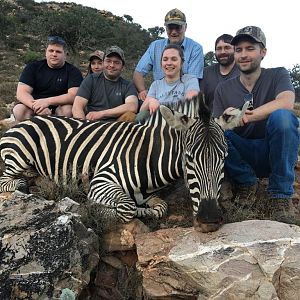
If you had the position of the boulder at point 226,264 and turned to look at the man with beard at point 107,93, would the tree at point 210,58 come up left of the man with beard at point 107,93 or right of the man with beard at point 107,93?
right

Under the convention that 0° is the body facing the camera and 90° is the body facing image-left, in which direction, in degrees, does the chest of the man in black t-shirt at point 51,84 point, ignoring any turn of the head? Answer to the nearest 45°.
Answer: approximately 0°

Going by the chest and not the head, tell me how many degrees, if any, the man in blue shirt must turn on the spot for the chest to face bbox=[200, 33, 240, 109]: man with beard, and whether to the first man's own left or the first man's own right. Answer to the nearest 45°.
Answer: approximately 90° to the first man's own left

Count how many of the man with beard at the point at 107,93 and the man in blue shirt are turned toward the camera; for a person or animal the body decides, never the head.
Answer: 2

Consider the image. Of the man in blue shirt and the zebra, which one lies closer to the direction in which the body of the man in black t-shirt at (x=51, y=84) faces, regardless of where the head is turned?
the zebra

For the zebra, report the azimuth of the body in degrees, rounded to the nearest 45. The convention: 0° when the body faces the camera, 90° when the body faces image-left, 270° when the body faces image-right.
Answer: approximately 315°

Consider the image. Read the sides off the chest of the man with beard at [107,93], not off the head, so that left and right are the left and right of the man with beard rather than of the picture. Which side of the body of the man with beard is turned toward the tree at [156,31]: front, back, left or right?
back
